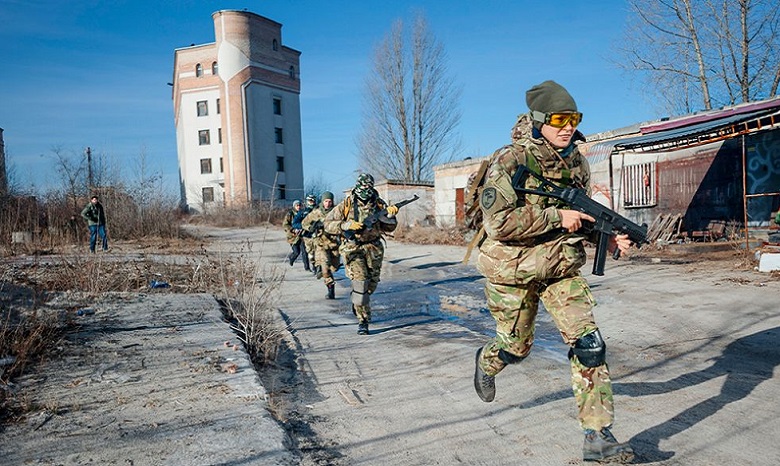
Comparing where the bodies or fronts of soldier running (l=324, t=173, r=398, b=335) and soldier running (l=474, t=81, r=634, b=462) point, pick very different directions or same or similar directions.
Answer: same or similar directions

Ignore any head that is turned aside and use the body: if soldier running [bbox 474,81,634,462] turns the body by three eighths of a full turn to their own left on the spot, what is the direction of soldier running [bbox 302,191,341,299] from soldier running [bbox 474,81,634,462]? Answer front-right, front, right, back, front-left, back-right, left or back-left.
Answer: front-left

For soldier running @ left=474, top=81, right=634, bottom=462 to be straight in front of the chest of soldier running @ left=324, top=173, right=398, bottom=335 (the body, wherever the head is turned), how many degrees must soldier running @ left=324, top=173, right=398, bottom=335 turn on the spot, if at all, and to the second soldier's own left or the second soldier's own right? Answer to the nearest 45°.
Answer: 0° — they already face them

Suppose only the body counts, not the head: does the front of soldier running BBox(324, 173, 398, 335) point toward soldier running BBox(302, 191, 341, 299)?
no

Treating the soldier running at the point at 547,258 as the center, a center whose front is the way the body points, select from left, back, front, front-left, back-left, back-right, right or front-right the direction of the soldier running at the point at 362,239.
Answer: back

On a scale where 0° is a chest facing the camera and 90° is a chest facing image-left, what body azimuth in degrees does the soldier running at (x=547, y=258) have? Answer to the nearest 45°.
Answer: approximately 315°

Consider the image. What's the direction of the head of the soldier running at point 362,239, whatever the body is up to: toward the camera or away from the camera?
toward the camera

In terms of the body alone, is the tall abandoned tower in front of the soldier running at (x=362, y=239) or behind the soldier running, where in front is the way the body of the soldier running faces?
behind

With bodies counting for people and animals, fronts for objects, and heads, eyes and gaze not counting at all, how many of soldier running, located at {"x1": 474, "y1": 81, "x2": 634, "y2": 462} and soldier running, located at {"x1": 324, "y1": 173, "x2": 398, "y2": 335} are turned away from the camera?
0

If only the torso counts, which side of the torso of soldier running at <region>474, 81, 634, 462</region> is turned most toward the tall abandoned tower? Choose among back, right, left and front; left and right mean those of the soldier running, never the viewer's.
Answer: back

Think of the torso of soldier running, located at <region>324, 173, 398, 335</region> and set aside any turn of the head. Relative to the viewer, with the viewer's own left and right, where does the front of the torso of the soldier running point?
facing the viewer
